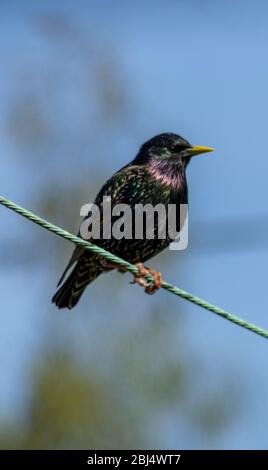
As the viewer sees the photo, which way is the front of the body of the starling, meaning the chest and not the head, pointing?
to the viewer's right
